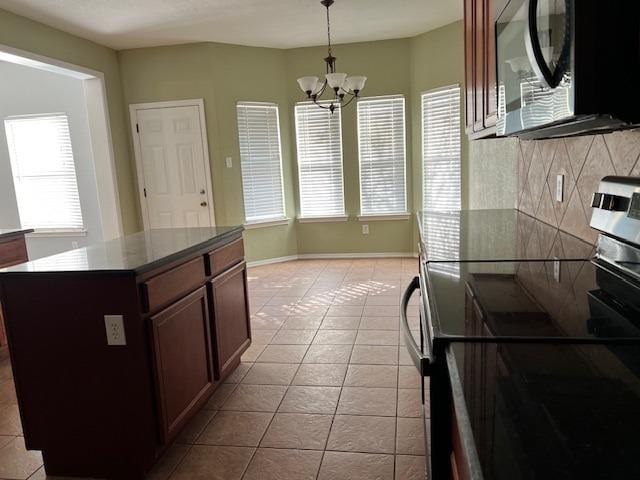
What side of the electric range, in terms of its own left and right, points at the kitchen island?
front

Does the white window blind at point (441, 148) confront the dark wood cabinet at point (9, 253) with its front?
yes

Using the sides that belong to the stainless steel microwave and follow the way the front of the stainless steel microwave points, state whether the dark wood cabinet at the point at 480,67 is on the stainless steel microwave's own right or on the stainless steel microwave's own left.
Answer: on the stainless steel microwave's own right

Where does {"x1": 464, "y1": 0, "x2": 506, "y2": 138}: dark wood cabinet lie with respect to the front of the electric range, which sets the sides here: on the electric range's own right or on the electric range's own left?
on the electric range's own right

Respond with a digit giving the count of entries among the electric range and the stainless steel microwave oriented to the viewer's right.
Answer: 0

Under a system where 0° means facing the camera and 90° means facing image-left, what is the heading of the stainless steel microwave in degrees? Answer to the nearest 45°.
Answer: approximately 45°

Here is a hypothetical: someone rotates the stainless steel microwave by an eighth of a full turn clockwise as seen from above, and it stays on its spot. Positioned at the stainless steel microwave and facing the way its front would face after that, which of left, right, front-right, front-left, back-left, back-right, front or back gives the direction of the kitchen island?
front

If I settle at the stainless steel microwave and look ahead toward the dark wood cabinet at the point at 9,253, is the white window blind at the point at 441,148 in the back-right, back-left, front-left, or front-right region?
front-right

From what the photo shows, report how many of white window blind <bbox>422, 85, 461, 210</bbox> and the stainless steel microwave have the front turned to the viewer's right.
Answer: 0

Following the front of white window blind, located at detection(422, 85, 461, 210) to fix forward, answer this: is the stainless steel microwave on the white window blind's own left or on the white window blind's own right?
on the white window blind's own left

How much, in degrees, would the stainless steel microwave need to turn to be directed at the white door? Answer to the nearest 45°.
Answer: approximately 90° to its right

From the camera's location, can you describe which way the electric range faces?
facing to the left of the viewer

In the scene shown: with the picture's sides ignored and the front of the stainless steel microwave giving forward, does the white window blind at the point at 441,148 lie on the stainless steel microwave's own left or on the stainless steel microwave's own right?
on the stainless steel microwave's own right

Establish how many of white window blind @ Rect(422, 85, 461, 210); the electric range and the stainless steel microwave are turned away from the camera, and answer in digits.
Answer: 0

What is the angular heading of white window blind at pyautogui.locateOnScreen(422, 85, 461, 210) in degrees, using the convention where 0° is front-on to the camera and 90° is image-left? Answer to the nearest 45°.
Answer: approximately 45°
